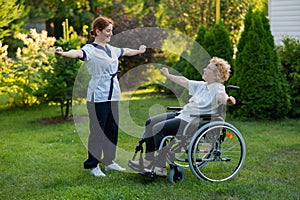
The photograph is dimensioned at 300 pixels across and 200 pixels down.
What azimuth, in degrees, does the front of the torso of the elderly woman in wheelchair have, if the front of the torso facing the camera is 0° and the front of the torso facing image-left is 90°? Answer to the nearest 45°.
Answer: approximately 90°

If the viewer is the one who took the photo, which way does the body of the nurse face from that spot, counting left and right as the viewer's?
facing the viewer and to the right of the viewer

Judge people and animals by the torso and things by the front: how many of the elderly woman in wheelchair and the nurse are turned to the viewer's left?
1

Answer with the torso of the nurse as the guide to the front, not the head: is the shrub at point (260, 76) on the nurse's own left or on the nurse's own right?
on the nurse's own left

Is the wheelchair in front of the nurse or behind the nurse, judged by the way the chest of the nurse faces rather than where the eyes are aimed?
in front

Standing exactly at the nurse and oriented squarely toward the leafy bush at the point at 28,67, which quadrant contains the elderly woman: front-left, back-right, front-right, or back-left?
back-right

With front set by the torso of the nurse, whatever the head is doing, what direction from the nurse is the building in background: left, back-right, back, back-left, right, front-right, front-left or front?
left

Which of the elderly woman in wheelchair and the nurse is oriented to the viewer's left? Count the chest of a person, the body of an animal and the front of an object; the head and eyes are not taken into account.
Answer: the elderly woman in wheelchair

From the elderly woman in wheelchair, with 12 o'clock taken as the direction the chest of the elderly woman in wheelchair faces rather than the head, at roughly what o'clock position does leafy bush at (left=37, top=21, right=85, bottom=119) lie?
The leafy bush is roughly at 2 o'clock from the elderly woman in wheelchair.

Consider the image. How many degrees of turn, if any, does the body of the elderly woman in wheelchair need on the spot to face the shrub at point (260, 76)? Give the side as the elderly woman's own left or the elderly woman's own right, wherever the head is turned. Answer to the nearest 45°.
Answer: approximately 90° to the elderly woman's own right

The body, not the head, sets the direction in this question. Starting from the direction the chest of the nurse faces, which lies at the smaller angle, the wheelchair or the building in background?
the wheelchair

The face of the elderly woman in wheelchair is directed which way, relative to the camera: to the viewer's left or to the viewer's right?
to the viewer's left

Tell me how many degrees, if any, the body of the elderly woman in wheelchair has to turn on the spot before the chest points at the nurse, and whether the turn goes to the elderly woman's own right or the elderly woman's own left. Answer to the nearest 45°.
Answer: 0° — they already face them

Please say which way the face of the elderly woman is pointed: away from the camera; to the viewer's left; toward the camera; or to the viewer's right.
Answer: to the viewer's left

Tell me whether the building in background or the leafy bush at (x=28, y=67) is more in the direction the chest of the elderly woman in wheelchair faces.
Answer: the leafy bush
